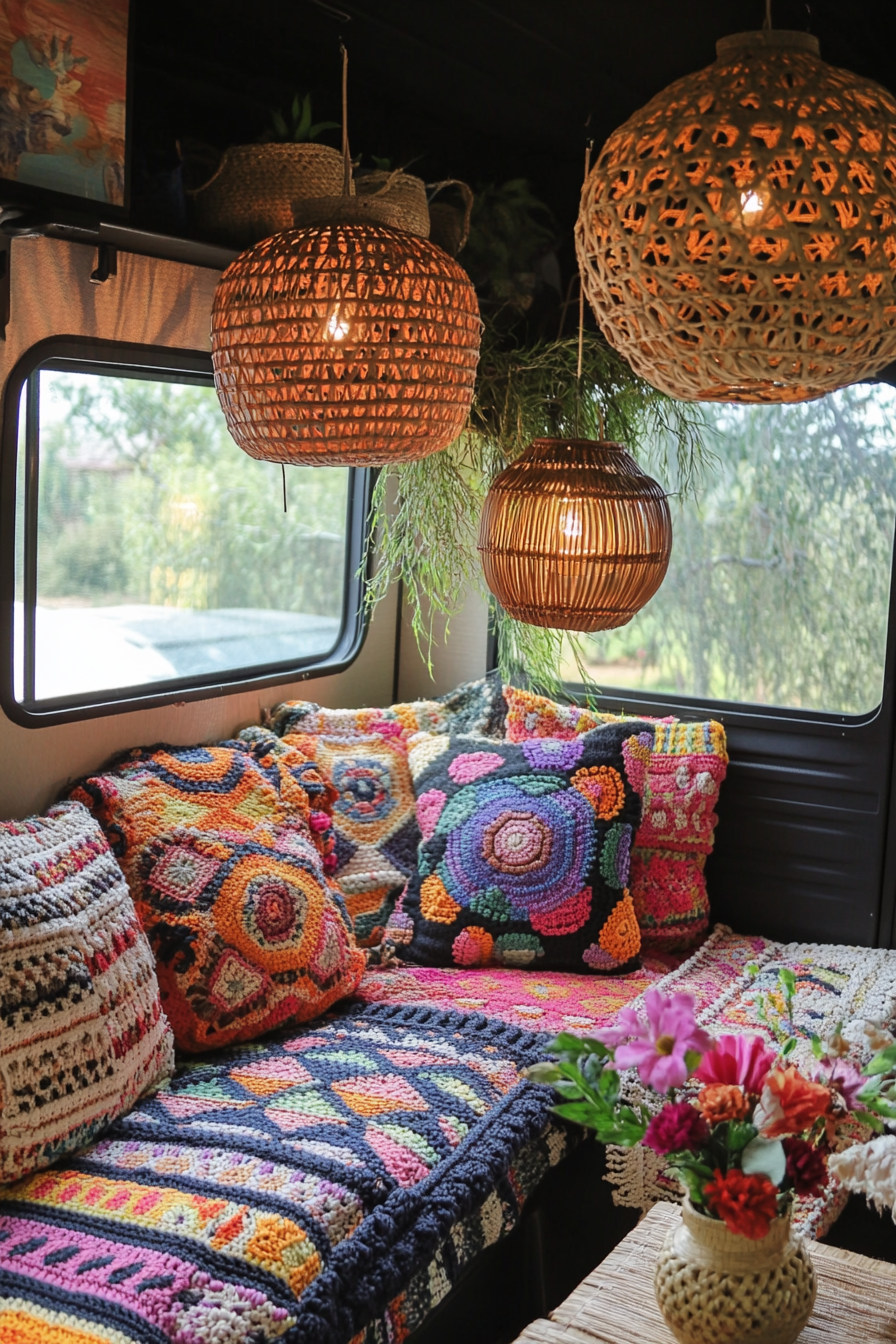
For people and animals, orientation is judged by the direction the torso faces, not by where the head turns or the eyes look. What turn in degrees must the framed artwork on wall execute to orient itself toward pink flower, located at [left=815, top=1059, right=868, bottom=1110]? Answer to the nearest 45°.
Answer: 0° — it already faces it

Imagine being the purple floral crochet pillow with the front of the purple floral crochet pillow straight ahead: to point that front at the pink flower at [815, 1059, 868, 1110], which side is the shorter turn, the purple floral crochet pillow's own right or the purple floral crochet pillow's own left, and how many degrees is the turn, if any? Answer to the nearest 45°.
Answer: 0° — it already faces it

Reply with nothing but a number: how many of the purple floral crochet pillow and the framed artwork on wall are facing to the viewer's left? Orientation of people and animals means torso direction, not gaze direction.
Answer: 0

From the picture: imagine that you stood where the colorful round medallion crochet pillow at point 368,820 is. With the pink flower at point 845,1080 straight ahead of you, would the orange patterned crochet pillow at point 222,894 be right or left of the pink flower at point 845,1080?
right

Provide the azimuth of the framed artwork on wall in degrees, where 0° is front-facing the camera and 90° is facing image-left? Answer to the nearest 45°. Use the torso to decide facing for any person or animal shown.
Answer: approximately 315°

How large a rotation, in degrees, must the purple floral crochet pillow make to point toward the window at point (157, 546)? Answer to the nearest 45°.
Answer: approximately 90° to its right

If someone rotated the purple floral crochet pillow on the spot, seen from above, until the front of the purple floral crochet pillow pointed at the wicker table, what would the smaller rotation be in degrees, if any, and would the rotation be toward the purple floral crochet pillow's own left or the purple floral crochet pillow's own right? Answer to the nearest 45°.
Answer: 0° — it already faces it

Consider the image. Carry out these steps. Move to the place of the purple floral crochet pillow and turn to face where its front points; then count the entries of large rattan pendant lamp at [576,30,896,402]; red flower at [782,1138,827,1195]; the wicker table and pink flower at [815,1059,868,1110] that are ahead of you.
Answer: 4
